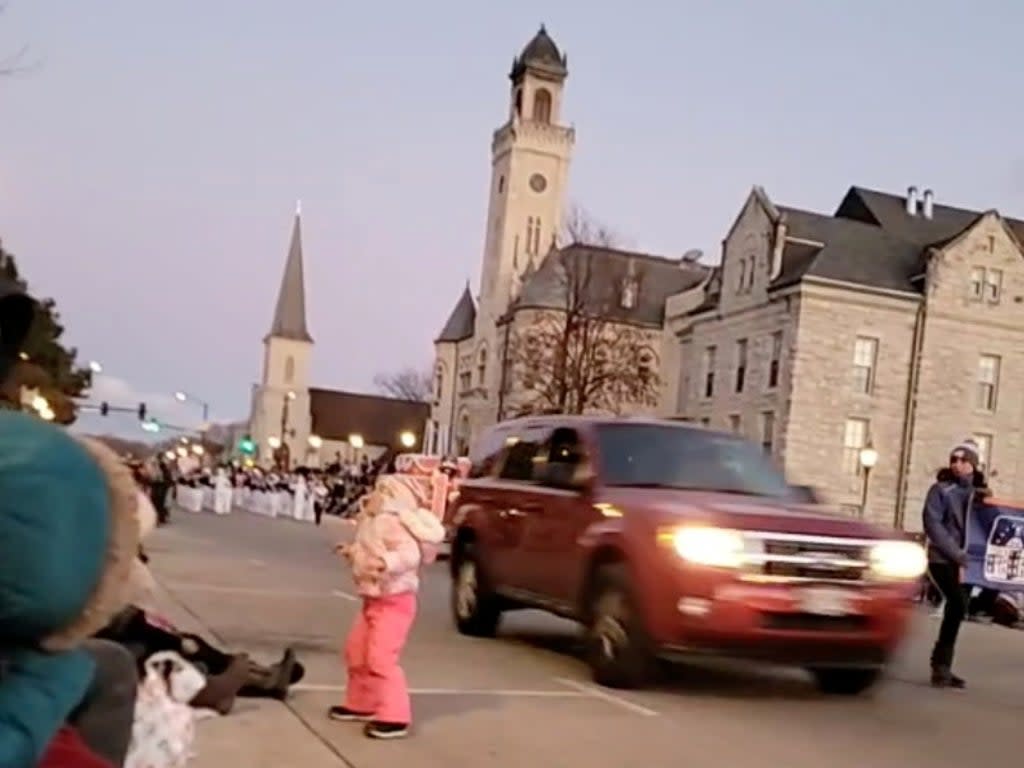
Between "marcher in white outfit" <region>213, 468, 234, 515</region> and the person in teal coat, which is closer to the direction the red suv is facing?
the person in teal coat

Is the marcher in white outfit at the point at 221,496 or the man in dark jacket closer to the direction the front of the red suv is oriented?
the man in dark jacket

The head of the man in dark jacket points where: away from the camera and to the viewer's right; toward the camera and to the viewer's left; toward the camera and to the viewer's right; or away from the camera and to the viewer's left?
toward the camera and to the viewer's left

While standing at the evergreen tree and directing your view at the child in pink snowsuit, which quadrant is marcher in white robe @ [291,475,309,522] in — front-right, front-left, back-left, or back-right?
back-left

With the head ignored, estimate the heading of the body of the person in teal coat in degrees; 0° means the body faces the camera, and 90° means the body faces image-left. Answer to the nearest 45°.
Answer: approximately 225°

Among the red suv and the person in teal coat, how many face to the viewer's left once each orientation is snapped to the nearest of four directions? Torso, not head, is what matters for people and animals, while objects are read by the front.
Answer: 0

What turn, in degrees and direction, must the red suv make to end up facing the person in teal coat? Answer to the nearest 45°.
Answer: approximately 45° to its right

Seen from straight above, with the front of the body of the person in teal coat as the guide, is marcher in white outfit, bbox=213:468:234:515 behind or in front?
in front

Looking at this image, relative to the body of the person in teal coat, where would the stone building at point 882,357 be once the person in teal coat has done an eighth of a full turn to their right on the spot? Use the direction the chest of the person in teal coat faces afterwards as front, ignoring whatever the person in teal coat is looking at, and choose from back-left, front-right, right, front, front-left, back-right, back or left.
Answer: front-left

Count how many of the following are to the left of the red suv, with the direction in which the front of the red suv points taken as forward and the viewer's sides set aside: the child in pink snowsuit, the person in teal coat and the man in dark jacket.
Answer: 1

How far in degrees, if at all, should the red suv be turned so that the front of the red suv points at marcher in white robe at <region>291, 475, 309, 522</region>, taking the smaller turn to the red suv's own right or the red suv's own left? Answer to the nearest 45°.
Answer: approximately 135° to the red suv's own left

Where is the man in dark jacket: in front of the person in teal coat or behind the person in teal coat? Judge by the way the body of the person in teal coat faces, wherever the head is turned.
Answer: in front

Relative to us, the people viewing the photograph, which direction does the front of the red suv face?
facing the viewer and to the right of the viewer
